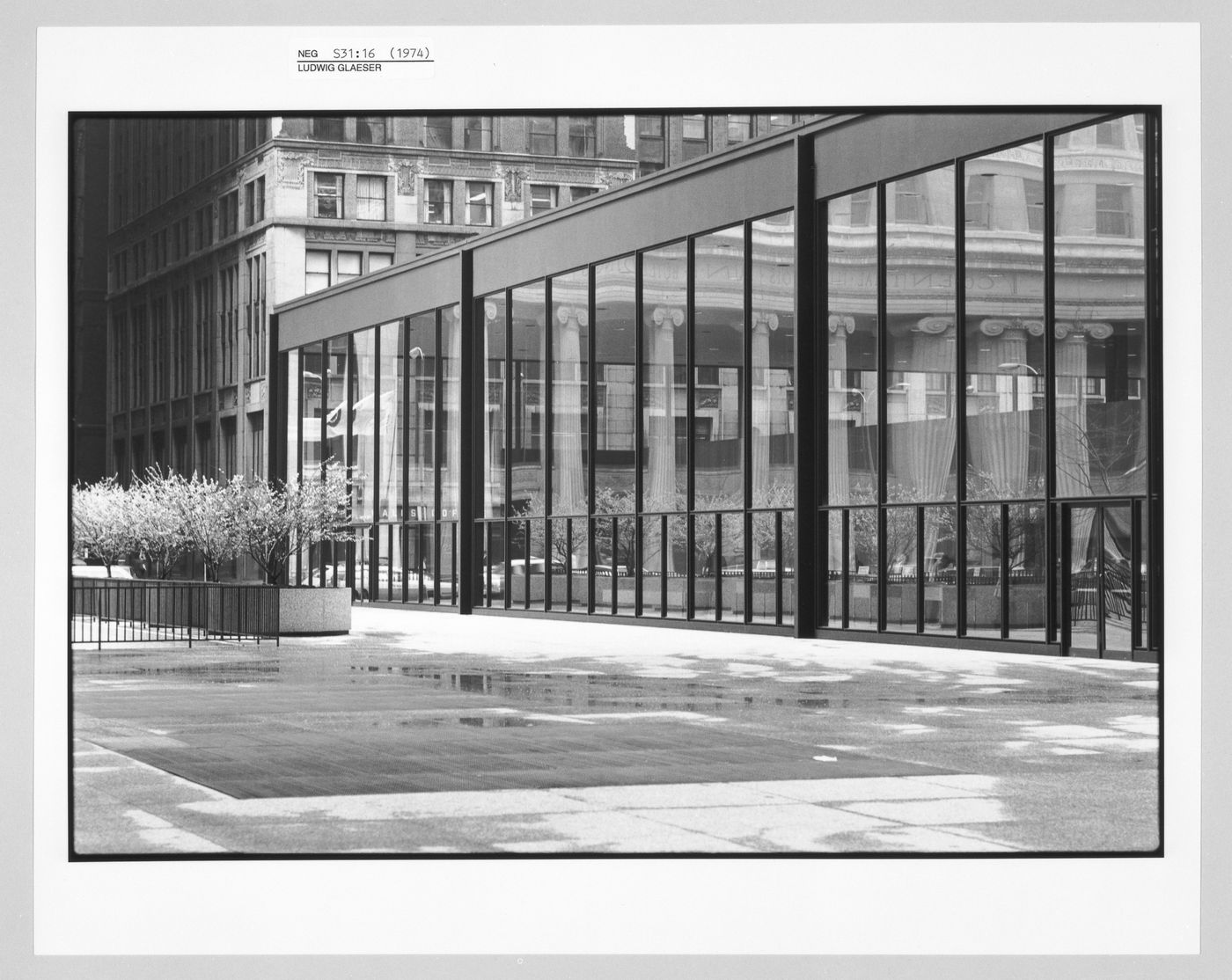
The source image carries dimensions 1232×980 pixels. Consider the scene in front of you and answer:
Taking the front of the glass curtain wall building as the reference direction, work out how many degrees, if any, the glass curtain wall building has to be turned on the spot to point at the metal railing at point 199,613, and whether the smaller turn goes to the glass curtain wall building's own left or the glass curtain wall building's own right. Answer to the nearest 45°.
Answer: approximately 45° to the glass curtain wall building's own right

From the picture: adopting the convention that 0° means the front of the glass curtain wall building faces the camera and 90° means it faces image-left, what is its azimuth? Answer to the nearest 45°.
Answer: approximately 45°

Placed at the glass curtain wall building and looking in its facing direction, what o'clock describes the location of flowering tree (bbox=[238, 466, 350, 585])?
The flowering tree is roughly at 2 o'clock from the glass curtain wall building.
